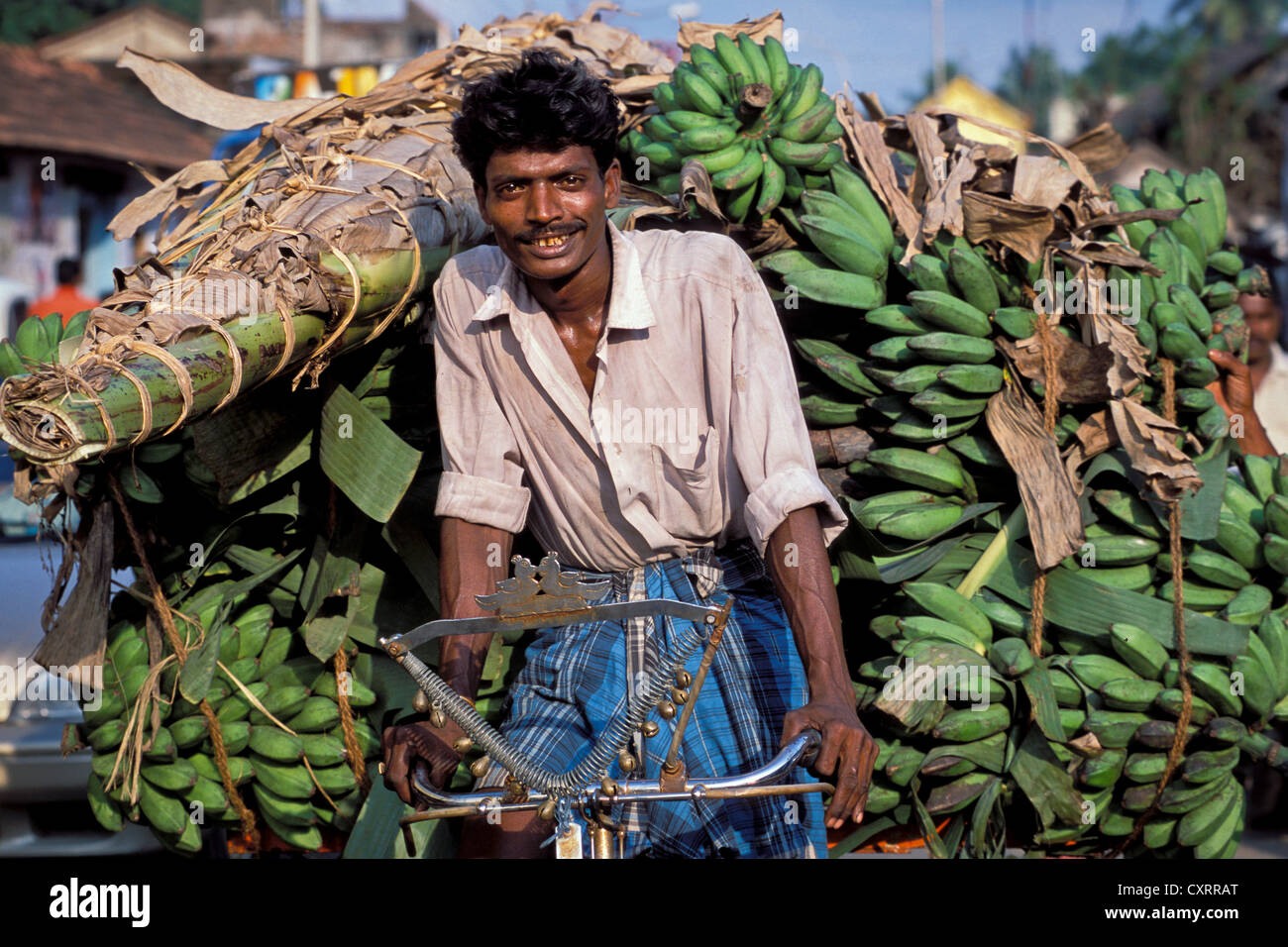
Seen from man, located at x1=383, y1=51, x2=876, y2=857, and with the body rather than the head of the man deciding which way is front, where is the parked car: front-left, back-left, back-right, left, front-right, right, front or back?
back-right

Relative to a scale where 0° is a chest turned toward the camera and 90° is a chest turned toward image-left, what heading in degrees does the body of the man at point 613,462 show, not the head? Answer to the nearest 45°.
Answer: approximately 0°

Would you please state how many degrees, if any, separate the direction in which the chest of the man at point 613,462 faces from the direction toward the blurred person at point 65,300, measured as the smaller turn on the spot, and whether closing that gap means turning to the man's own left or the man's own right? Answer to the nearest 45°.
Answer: approximately 135° to the man's own right

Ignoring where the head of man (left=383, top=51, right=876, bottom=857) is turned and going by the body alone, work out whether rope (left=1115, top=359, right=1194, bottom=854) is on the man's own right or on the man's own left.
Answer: on the man's own left

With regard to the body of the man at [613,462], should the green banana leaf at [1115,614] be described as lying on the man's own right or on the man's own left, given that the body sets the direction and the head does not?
on the man's own left

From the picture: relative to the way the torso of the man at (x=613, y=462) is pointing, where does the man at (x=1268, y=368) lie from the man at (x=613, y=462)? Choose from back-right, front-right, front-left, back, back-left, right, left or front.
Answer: back-left
